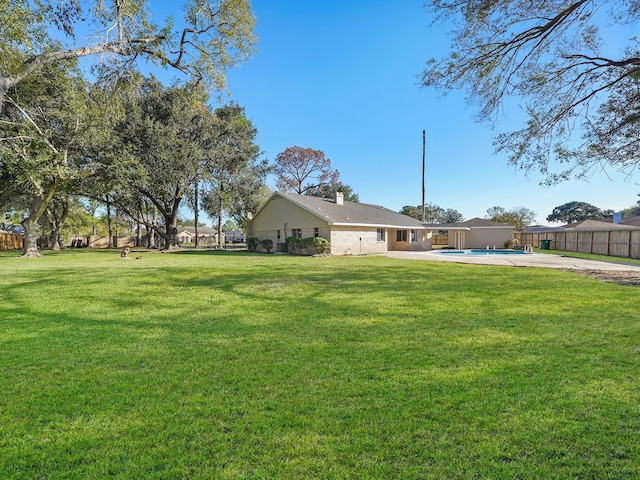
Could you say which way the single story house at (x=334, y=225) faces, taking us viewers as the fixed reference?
facing away from the viewer and to the left of the viewer

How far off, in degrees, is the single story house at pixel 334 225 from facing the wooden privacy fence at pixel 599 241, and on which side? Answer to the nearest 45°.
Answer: approximately 135° to its right

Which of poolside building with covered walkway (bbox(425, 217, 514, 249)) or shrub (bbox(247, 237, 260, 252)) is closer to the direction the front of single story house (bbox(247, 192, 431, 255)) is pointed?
the shrub

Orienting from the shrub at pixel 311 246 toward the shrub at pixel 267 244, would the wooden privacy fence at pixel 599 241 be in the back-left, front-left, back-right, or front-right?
back-right

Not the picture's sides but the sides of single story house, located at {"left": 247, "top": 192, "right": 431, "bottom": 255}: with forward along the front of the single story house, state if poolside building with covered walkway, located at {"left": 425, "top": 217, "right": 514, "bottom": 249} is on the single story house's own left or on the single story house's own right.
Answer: on the single story house's own right

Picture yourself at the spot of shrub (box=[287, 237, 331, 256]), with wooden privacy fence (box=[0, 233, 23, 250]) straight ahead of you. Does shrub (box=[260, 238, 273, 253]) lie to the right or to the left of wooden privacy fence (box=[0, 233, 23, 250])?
right
